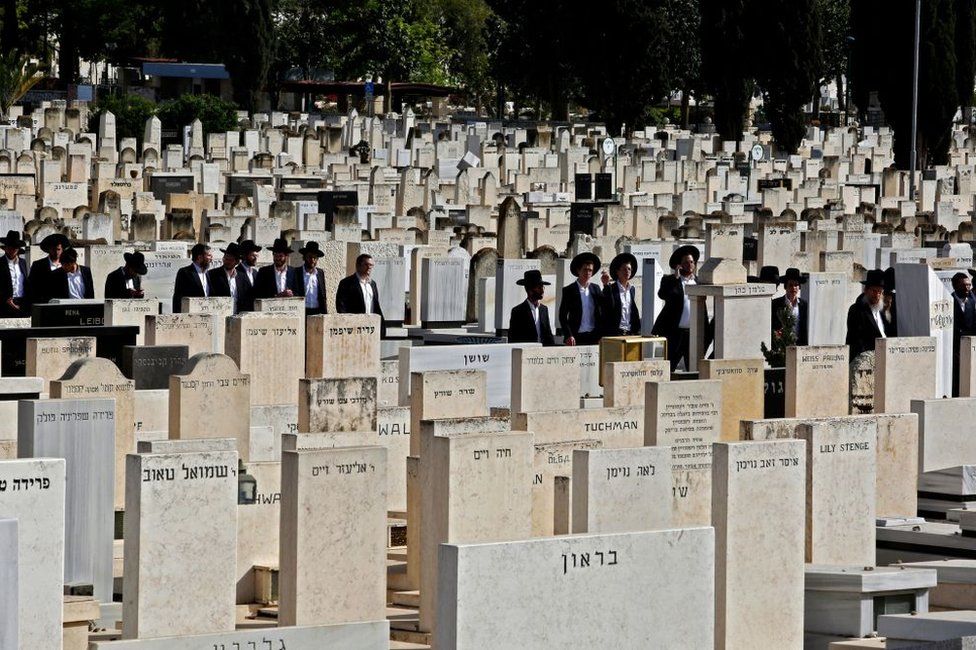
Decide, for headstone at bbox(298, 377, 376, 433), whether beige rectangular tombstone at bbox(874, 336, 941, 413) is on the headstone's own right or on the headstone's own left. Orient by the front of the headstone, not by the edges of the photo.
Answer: on the headstone's own left

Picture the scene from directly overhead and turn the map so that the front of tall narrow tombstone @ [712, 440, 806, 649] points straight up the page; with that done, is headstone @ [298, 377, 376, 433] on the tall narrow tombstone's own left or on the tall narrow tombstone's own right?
on the tall narrow tombstone's own right

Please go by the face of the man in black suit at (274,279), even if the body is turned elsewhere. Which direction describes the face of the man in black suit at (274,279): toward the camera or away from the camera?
toward the camera

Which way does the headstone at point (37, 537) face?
toward the camera

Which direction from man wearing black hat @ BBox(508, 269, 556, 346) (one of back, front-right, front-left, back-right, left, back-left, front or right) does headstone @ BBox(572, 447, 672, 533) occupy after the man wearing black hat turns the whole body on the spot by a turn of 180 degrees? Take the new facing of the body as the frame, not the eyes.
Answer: back-left

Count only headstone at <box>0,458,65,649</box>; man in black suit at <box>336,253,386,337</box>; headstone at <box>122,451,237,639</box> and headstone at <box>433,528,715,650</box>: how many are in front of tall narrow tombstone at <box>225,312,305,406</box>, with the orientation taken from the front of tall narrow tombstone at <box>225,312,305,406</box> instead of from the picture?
3

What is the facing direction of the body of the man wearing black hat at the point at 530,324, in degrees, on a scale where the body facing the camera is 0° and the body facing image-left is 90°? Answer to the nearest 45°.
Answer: approximately 315°

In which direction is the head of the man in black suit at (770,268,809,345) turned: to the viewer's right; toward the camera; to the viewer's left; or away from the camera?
toward the camera

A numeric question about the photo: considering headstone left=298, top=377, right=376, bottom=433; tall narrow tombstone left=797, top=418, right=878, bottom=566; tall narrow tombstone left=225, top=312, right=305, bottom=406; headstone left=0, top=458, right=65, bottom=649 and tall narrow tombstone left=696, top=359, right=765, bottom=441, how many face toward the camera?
5

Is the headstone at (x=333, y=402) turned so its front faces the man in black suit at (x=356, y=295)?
no

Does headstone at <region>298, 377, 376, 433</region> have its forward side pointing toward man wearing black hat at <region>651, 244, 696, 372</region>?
no

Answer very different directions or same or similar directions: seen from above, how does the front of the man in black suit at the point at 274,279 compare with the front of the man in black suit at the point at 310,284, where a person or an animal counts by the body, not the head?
same or similar directions

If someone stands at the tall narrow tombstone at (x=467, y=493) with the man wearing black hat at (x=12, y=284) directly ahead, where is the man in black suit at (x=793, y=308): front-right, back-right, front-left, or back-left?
front-right

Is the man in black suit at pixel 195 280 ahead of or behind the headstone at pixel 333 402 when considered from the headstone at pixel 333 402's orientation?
behind

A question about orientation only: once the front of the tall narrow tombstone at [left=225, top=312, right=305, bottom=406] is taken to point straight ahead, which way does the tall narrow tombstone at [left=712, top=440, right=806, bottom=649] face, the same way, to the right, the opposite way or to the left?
the same way

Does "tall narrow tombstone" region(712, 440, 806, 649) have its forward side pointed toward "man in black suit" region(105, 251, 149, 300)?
no

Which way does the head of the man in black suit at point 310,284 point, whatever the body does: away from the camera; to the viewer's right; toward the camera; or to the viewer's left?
toward the camera

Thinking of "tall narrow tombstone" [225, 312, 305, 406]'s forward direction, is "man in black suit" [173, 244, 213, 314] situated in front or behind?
behind

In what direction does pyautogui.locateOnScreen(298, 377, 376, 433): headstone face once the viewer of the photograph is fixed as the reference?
facing the viewer

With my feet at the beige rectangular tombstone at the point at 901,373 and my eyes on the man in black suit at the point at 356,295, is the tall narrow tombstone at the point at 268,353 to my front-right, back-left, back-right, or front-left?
front-left
